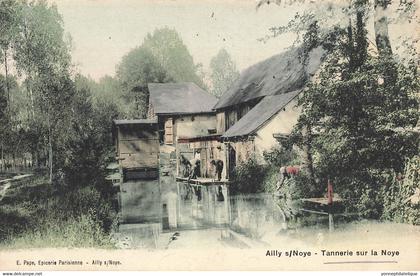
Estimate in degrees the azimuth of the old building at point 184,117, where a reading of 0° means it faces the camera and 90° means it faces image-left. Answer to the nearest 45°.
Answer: approximately 0°

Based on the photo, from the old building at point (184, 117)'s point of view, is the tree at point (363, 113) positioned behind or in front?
in front

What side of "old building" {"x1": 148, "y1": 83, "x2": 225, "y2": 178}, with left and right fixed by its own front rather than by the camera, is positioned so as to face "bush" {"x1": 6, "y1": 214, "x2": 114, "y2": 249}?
front
